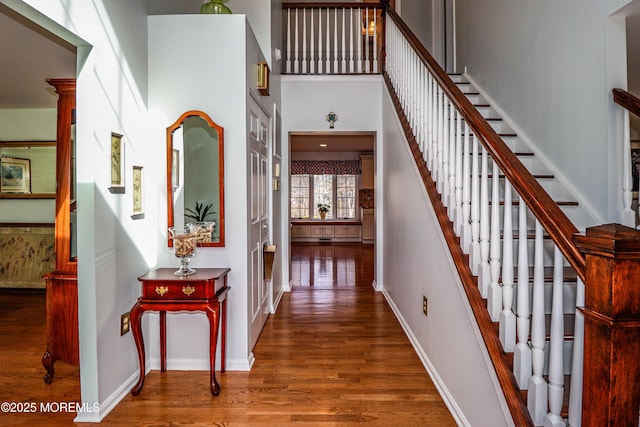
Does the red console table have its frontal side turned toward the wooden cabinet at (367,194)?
no

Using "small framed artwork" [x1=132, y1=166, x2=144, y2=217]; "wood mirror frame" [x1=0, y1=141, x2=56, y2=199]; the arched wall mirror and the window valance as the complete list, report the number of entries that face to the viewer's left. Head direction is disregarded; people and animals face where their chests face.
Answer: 0

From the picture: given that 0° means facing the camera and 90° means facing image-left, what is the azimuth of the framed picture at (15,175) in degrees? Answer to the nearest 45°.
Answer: approximately 0°

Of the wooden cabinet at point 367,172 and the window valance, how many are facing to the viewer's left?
1

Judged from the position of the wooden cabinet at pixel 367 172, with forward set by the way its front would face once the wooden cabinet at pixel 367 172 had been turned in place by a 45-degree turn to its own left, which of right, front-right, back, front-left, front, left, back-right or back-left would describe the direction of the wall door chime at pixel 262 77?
front-right

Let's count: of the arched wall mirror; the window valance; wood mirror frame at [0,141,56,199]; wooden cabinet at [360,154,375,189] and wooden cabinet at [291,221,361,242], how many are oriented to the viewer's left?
1

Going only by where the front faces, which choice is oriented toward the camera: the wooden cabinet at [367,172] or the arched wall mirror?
the arched wall mirror

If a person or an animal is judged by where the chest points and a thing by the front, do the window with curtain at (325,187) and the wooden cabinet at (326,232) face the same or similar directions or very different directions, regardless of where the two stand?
same or similar directions

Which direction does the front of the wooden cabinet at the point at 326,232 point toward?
toward the camera

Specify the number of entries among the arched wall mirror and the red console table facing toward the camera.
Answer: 2

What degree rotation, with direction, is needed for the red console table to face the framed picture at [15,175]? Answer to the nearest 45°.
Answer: approximately 135° to its right

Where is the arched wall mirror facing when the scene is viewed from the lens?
facing the viewer

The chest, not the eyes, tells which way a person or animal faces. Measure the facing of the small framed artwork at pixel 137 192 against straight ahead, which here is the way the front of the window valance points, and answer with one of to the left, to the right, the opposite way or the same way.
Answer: to the left

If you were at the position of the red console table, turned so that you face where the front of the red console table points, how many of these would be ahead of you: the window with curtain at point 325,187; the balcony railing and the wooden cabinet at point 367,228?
0

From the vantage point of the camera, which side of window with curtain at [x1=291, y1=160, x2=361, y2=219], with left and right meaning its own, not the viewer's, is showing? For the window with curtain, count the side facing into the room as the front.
front
